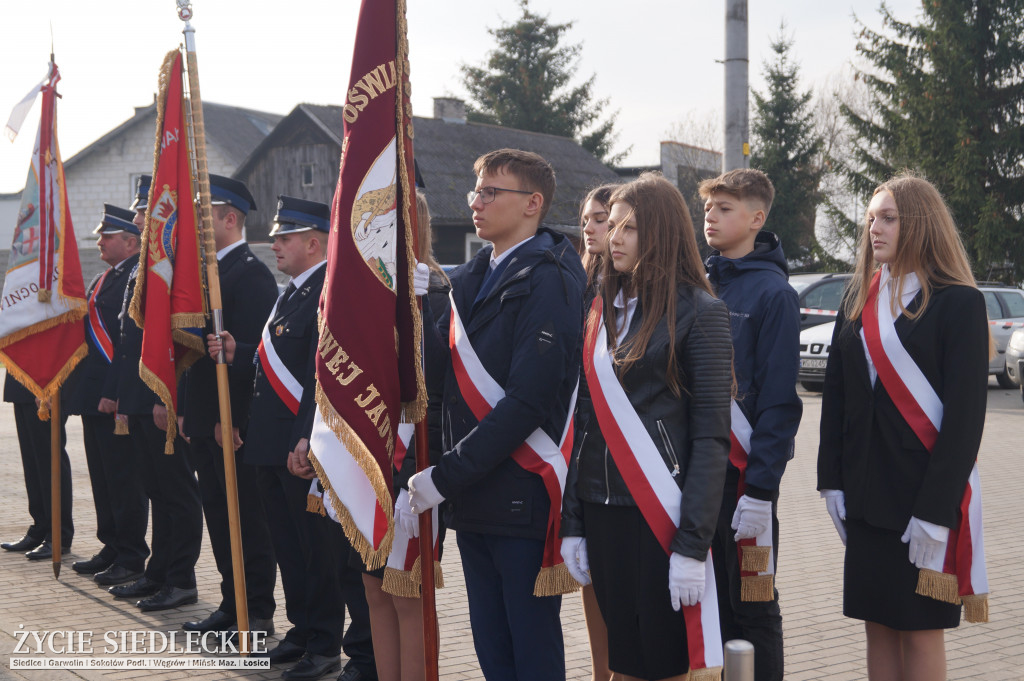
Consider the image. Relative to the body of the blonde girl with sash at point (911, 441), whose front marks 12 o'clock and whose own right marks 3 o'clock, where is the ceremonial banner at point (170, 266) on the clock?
The ceremonial banner is roughly at 2 o'clock from the blonde girl with sash.

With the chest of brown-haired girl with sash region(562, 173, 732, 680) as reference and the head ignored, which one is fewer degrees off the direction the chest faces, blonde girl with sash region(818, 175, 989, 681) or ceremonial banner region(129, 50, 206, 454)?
the ceremonial banner

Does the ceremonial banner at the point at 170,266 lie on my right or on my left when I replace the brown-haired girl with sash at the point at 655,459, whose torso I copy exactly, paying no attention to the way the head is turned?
on my right

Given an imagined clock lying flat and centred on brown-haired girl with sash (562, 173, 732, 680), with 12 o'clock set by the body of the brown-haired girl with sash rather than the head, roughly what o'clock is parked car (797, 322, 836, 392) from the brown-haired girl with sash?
The parked car is roughly at 5 o'clock from the brown-haired girl with sash.

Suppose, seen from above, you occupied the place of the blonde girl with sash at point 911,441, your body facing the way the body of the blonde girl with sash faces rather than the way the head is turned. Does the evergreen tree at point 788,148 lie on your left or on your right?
on your right

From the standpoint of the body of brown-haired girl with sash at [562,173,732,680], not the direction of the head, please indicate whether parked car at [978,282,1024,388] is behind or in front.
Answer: behind

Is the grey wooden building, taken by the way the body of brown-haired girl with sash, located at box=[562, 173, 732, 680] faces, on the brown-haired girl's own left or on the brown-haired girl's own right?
on the brown-haired girl's own right

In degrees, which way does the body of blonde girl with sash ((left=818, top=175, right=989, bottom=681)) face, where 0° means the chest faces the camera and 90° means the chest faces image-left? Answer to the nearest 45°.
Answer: approximately 45°
